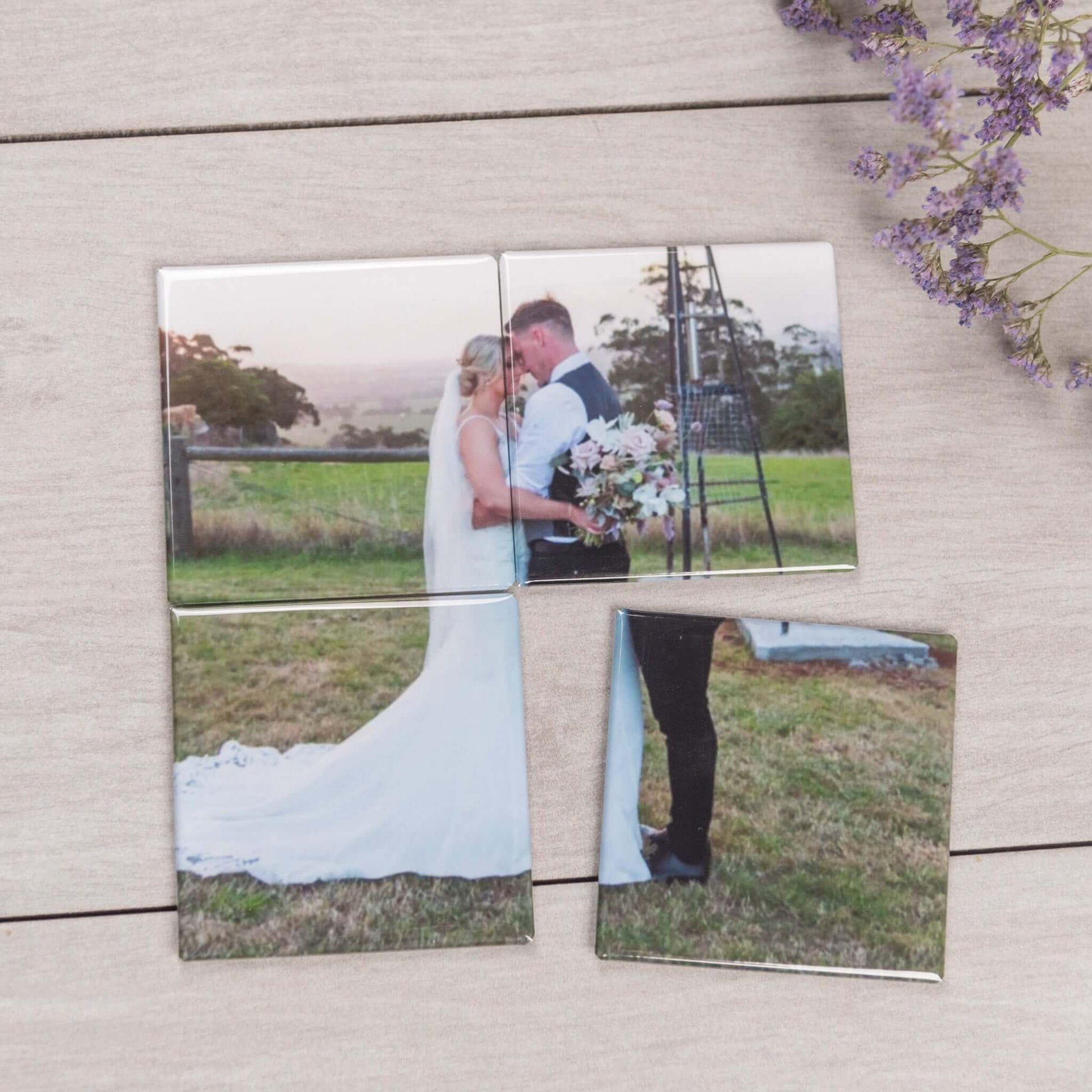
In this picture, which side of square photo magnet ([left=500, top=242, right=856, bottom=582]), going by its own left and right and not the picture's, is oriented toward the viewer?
front

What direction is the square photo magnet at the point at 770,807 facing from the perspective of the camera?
toward the camera

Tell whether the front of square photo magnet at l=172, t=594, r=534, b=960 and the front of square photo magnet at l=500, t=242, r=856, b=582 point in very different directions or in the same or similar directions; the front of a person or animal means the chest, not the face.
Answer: same or similar directions

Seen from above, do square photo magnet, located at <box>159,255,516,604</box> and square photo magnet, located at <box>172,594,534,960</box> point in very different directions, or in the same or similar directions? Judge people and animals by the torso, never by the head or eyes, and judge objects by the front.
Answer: same or similar directions

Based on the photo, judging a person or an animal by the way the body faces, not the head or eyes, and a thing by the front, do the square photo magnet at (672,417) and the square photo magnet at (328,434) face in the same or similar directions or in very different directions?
same or similar directions

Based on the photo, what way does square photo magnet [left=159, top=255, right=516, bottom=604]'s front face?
toward the camera

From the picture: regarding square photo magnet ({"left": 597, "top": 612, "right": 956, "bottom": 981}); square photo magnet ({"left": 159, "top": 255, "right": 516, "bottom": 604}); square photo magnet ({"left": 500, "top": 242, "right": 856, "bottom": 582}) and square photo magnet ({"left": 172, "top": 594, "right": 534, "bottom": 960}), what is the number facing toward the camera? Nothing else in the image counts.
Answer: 4

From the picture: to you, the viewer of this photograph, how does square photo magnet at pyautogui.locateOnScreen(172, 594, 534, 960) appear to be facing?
facing the viewer
